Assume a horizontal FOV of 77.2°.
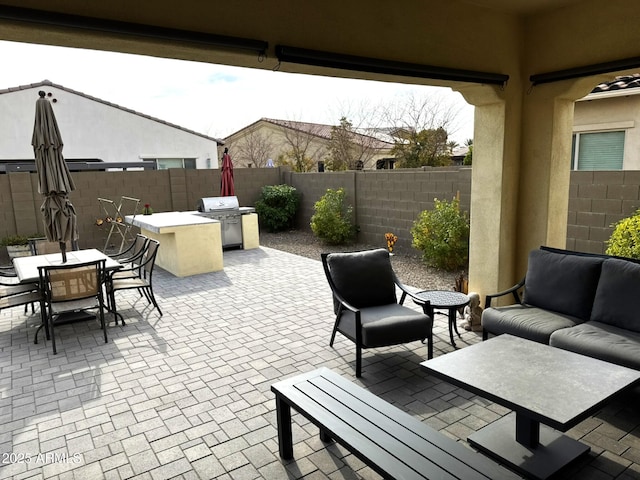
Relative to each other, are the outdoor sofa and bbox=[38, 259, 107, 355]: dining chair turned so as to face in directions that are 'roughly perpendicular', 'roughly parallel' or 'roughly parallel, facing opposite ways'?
roughly perpendicular

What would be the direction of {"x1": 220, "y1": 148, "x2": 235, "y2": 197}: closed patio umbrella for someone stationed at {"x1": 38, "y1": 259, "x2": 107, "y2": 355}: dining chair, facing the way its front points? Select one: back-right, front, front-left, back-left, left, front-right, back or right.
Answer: front-right

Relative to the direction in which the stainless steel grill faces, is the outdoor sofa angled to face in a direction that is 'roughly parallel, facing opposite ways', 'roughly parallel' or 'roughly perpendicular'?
roughly perpendicular

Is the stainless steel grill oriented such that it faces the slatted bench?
yes

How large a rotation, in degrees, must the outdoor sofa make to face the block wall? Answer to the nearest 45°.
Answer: approximately 90° to its right

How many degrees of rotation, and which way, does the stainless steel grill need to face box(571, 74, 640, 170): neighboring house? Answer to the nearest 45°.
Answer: approximately 45° to its left

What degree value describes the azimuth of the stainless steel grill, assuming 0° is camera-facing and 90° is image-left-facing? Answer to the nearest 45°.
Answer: approximately 0°

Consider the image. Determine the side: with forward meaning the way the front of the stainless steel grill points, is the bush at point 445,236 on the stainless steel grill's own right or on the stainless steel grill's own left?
on the stainless steel grill's own left

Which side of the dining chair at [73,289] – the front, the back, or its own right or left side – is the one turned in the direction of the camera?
back

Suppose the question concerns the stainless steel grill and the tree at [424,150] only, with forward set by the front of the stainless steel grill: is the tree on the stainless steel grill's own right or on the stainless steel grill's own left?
on the stainless steel grill's own left

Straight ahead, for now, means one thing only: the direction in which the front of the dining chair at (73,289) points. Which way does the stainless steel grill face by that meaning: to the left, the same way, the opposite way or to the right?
the opposite way

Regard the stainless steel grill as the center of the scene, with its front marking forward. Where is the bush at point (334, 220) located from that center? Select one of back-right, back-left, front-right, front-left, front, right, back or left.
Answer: left

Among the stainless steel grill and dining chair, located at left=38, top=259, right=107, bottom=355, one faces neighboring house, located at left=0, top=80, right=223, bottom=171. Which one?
the dining chair

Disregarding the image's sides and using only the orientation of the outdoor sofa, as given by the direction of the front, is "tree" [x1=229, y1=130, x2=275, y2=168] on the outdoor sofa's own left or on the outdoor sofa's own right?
on the outdoor sofa's own right

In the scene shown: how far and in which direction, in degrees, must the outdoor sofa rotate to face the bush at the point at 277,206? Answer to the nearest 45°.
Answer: approximately 90° to its right
